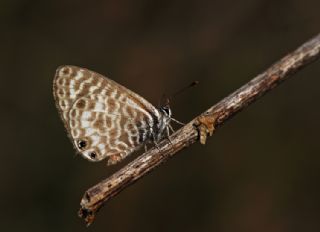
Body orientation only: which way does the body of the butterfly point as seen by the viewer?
to the viewer's right
